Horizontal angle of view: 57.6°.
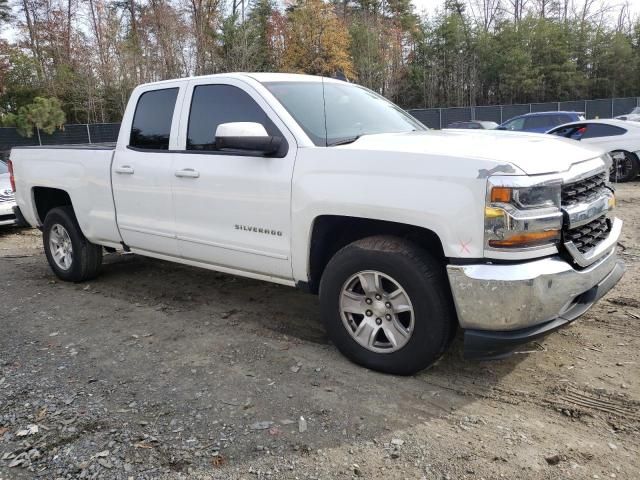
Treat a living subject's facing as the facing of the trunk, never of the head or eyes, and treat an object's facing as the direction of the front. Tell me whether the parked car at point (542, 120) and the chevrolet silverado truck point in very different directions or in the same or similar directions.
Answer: very different directions

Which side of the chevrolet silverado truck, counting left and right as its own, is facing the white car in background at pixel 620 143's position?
left

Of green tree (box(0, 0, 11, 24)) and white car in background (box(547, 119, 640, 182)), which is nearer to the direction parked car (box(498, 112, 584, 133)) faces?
the green tree

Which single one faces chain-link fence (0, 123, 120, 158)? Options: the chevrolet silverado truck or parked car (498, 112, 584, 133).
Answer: the parked car

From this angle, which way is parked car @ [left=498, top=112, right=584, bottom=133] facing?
to the viewer's left

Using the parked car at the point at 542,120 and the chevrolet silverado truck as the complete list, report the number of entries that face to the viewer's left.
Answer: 1

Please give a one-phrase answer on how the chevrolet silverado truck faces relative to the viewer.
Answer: facing the viewer and to the right of the viewer

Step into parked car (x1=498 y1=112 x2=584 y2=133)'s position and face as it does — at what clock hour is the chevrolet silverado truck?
The chevrolet silverado truck is roughly at 9 o'clock from the parked car.

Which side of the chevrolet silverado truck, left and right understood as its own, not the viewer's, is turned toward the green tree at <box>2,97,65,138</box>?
back

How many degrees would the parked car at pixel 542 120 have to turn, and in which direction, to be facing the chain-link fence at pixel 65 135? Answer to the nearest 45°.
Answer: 0° — it already faces it

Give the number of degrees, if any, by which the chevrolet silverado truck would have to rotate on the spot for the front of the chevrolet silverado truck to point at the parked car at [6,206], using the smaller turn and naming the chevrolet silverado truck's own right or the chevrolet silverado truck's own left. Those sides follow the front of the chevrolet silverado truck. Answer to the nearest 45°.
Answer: approximately 180°

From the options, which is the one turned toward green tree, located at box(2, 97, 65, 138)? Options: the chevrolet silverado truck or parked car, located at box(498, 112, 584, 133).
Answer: the parked car

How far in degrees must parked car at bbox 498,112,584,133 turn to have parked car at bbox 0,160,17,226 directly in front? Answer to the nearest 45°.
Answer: approximately 45° to its left
